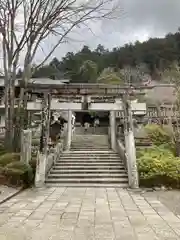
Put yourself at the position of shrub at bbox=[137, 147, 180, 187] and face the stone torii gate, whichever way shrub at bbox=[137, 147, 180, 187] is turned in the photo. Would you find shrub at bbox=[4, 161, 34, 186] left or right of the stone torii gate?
left

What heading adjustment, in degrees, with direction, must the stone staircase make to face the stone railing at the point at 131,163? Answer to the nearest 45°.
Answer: approximately 45° to its left

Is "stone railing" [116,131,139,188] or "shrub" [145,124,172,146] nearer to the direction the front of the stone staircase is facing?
the stone railing

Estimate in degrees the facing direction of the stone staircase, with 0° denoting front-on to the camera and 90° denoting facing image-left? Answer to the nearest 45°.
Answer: approximately 0°

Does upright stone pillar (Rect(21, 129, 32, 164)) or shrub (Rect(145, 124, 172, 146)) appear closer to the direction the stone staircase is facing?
the upright stone pillar

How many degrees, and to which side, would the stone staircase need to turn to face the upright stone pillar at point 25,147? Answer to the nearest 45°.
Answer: approximately 90° to its right

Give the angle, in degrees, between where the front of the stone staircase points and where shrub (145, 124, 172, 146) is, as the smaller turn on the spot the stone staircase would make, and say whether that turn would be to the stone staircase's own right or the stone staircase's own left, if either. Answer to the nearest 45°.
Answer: approximately 135° to the stone staircase's own left

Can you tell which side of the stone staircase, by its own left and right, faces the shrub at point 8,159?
right
